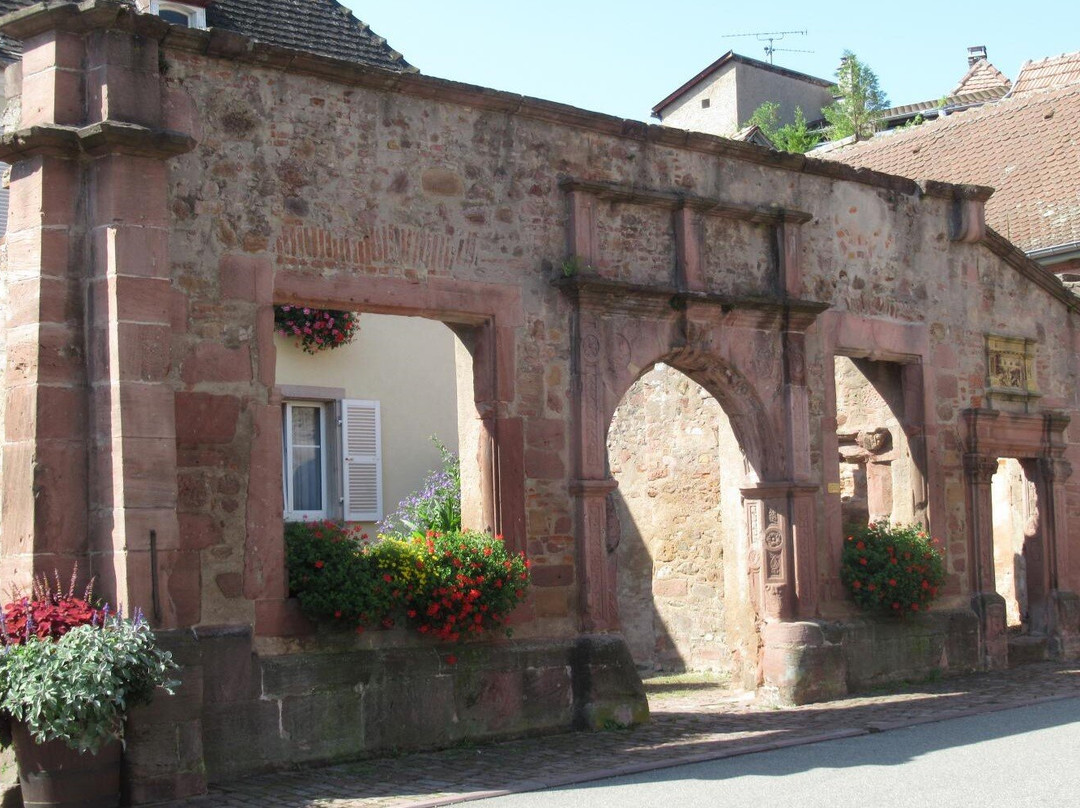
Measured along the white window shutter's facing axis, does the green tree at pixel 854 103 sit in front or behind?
behind

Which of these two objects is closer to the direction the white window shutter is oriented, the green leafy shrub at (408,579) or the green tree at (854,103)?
the green leafy shrub

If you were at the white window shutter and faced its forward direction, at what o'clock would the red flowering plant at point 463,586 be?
The red flowering plant is roughly at 12 o'clock from the white window shutter.

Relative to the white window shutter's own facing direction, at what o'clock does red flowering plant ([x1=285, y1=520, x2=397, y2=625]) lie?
The red flowering plant is roughly at 12 o'clock from the white window shutter.

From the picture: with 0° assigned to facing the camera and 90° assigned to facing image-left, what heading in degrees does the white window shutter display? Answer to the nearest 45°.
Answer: approximately 0°

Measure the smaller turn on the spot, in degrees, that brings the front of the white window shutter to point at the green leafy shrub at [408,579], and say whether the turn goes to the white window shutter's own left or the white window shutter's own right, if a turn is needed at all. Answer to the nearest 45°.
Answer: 0° — it already faces it

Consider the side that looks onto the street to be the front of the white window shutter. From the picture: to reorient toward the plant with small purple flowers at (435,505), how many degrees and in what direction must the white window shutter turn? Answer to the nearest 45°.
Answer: approximately 45° to its left

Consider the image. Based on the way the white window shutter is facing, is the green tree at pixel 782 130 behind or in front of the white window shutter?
behind
